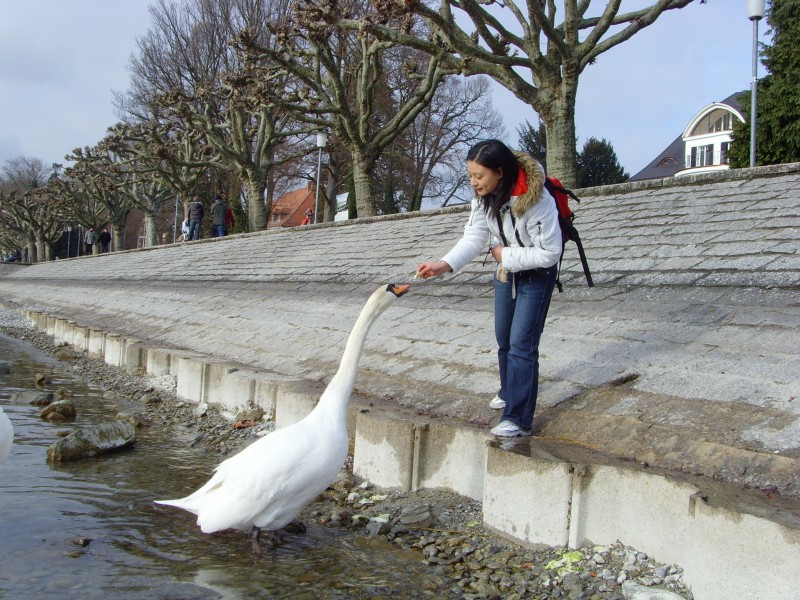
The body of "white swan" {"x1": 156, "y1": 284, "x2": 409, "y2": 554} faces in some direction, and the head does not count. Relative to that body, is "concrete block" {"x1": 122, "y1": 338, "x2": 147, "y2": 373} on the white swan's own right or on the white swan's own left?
on the white swan's own left

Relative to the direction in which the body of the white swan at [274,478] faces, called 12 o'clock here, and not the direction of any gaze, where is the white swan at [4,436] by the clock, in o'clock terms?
the white swan at [4,436] is roughly at 7 o'clock from the white swan at [274,478].

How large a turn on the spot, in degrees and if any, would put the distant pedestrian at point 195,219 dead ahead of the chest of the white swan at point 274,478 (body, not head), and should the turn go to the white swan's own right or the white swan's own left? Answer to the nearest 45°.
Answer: approximately 90° to the white swan's own left

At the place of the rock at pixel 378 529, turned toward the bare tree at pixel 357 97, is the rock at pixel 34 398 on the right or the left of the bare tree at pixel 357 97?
left

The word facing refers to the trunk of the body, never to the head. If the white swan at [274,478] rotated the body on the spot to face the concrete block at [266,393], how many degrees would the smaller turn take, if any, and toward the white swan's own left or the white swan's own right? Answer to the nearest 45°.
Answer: approximately 90° to the white swan's own left

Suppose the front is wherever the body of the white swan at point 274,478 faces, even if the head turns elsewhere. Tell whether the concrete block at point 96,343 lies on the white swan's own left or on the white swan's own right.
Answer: on the white swan's own left

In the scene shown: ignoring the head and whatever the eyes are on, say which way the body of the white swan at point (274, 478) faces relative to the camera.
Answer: to the viewer's right

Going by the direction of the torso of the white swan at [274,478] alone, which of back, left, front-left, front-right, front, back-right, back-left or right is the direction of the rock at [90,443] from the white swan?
back-left

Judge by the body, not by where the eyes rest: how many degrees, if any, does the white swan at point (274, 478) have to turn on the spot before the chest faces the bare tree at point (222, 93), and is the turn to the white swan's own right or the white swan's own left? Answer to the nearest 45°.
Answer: approximately 90° to the white swan's own left

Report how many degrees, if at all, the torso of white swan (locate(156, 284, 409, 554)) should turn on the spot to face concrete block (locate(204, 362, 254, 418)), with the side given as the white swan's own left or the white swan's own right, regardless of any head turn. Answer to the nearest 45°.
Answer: approximately 90° to the white swan's own left
